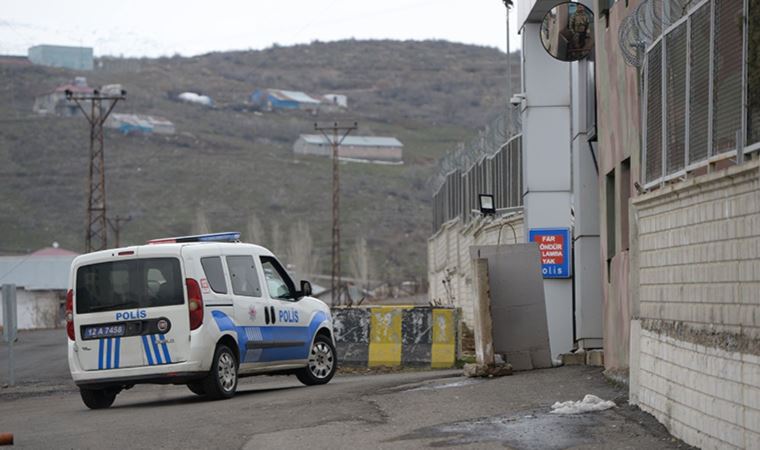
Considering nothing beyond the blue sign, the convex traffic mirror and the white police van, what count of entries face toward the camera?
2

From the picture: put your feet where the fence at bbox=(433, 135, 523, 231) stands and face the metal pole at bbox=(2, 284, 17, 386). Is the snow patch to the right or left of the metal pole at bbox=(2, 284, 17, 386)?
left

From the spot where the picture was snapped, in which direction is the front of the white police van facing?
facing away from the viewer and to the right of the viewer

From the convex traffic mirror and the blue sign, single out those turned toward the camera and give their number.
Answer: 2

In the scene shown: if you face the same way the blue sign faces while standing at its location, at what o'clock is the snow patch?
The snow patch is roughly at 12 o'clock from the blue sign.

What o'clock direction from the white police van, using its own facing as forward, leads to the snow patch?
The snow patch is roughly at 3 o'clock from the white police van.

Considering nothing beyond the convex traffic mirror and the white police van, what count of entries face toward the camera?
1
